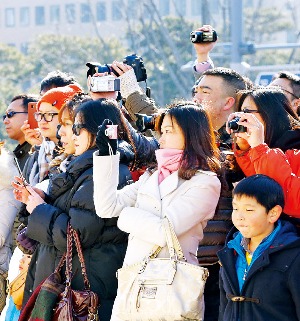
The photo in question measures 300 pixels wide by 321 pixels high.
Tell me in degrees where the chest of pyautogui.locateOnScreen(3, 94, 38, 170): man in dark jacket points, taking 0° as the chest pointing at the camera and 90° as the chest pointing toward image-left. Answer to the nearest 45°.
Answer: approximately 45°

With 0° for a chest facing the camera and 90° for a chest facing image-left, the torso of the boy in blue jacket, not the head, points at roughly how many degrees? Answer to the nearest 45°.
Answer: approximately 45°

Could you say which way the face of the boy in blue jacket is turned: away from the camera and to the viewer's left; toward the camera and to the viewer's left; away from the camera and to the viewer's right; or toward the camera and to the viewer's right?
toward the camera and to the viewer's left
